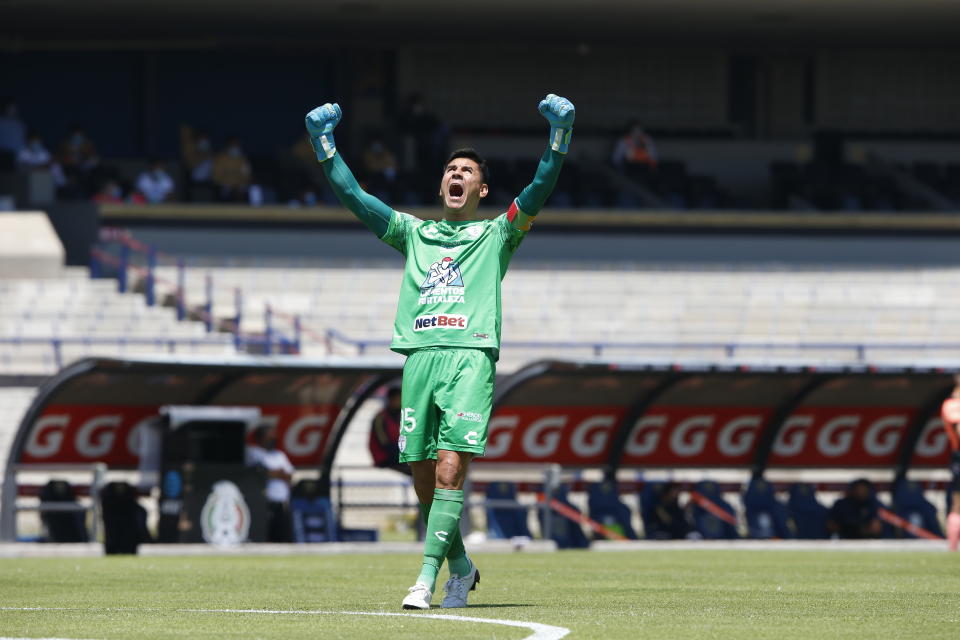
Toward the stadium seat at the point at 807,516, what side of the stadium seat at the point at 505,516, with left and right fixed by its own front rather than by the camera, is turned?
left

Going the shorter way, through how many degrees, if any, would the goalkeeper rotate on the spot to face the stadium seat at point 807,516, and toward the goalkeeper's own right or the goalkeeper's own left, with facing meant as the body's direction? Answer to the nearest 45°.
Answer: approximately 180°

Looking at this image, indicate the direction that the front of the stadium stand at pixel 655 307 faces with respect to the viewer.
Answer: facing the viewer

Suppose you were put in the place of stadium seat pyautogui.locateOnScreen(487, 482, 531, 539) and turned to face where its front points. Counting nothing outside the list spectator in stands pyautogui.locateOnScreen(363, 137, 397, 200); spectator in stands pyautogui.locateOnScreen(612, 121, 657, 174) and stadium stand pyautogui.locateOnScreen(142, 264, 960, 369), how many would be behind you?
3

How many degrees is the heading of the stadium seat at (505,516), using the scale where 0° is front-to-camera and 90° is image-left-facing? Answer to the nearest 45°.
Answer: approximately 0°

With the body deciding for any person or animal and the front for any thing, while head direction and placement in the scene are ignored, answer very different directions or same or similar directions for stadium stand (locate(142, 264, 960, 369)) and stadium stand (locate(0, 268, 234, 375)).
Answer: same or similar directions

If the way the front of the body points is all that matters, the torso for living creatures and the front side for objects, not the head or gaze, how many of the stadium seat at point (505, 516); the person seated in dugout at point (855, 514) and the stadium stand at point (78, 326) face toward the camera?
3

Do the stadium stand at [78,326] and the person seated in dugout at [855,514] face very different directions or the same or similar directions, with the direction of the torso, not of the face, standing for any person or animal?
same or similar directions

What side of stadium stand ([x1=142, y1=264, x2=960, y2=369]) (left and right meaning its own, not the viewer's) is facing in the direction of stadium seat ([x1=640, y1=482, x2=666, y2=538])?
front

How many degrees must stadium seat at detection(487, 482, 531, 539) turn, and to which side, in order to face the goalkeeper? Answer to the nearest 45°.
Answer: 0° — it already faces them

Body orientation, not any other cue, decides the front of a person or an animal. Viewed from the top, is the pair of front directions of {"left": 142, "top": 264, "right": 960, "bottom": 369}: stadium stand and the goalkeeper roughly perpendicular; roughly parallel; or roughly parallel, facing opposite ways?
roughly parallel

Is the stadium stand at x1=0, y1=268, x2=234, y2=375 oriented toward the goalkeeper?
yes

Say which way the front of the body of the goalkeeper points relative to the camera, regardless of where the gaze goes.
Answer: toward the camera

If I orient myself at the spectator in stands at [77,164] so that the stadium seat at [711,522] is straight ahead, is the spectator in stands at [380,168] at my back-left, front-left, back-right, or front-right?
front-left

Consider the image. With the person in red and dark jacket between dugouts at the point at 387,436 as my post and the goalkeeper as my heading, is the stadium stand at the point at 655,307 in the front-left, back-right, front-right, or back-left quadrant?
back-left

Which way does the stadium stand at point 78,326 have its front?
toward the camera

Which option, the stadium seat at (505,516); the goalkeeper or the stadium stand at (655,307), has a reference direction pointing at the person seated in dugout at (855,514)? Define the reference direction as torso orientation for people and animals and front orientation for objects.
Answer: the stadium stand
